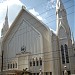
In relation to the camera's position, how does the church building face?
facing the viewer and to the left of the viewer
